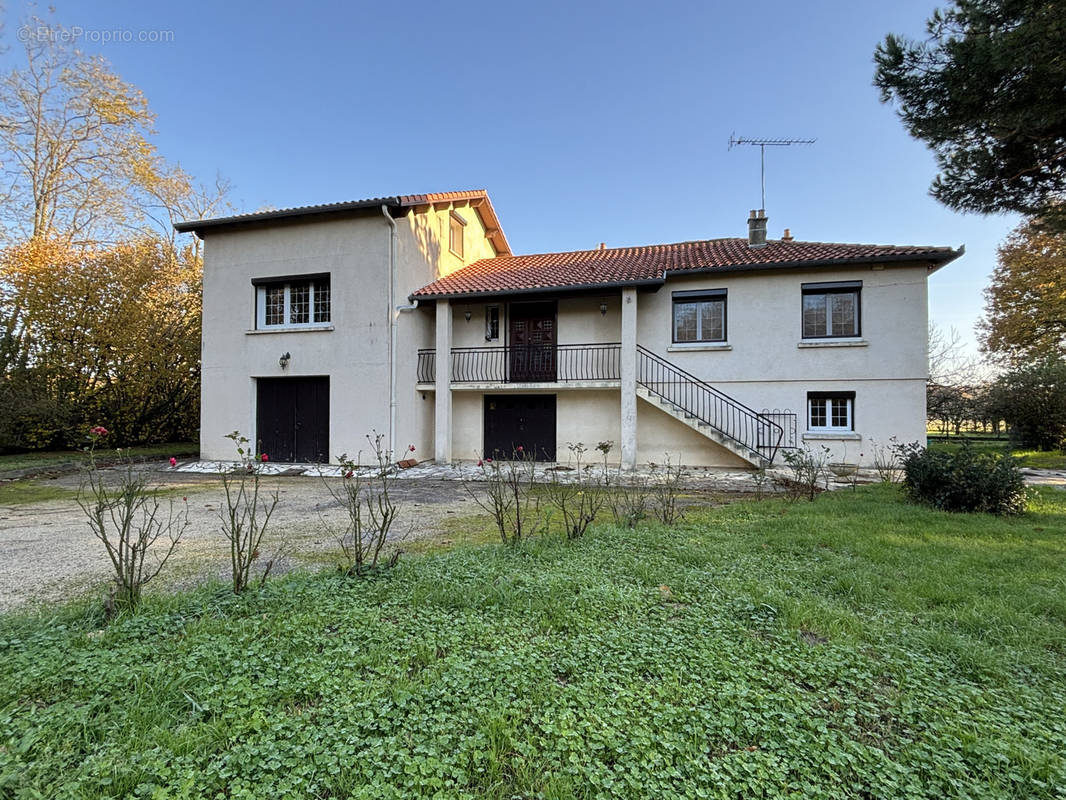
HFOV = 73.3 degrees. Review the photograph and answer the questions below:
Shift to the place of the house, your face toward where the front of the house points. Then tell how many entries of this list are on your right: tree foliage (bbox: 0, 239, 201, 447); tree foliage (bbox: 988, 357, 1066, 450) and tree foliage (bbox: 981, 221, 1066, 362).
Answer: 1

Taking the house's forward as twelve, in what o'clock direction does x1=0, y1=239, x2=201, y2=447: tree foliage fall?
The tree foliage is roughly at 3 o'clock from the house.

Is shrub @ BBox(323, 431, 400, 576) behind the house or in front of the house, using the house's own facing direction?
in front

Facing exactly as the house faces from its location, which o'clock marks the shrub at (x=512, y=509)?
The shrub is roughly at 12 o'clock from the house.

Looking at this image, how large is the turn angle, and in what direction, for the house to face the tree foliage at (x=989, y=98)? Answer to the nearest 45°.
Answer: approximately 45° to its left

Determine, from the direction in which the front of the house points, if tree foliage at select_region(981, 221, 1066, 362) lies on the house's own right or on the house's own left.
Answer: on the house's own left

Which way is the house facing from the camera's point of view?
toward the camera

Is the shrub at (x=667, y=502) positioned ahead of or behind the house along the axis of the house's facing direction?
ahead
